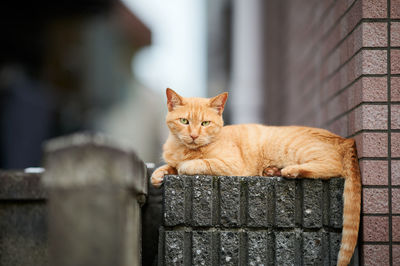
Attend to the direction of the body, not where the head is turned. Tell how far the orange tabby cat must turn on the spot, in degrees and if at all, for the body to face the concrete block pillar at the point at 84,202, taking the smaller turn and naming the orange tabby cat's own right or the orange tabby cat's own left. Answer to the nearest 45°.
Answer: approximately 90° to the orange tabby cat's own left

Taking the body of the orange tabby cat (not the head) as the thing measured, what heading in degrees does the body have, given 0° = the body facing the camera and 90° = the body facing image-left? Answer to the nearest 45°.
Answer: approximately 90°
